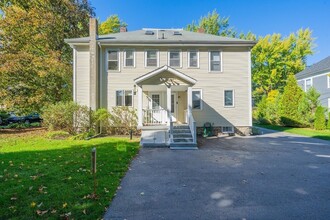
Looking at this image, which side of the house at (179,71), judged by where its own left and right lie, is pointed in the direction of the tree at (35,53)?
right

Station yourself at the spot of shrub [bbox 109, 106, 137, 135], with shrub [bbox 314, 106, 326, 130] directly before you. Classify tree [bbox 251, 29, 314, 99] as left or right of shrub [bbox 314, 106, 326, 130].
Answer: left

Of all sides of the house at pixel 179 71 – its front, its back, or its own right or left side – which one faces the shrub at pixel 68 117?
right

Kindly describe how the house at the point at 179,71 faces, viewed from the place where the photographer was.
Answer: facing the viewer

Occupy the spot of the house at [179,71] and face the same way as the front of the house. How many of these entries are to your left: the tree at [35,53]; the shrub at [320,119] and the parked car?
1

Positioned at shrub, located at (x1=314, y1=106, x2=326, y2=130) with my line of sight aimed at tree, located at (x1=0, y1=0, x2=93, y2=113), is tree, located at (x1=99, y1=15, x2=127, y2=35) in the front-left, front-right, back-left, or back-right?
front-right

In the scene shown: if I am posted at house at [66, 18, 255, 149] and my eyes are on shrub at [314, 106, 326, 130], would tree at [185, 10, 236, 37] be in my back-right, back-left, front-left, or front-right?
front-left

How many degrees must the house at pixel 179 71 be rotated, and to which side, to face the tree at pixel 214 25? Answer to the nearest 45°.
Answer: approximately 180°

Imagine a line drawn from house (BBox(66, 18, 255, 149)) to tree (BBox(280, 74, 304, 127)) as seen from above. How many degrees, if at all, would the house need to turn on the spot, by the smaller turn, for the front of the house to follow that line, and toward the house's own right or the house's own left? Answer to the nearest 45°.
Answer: approximately 135° to the house's own left

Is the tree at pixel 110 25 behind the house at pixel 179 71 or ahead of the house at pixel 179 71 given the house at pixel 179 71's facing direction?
behind

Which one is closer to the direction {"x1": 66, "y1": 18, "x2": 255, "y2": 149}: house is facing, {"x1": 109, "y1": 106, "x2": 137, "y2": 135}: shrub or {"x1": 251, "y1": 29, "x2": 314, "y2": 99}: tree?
the shrub

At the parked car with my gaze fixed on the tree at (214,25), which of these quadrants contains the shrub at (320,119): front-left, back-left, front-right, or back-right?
front-right

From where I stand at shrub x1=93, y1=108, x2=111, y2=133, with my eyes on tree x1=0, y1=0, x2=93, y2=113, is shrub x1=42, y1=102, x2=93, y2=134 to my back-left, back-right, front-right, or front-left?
front-left

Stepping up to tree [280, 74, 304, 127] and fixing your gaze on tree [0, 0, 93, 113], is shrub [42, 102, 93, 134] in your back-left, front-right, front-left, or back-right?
front-left

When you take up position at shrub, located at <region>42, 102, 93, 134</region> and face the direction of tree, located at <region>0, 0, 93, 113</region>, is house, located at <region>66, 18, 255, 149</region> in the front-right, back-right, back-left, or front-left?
back-right
